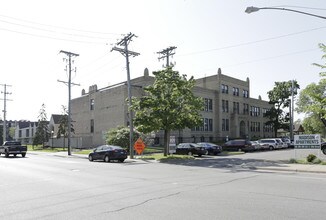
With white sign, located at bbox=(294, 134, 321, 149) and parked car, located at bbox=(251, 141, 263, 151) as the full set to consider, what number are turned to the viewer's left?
1

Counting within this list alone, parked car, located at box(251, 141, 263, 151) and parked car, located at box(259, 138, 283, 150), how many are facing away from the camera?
0
